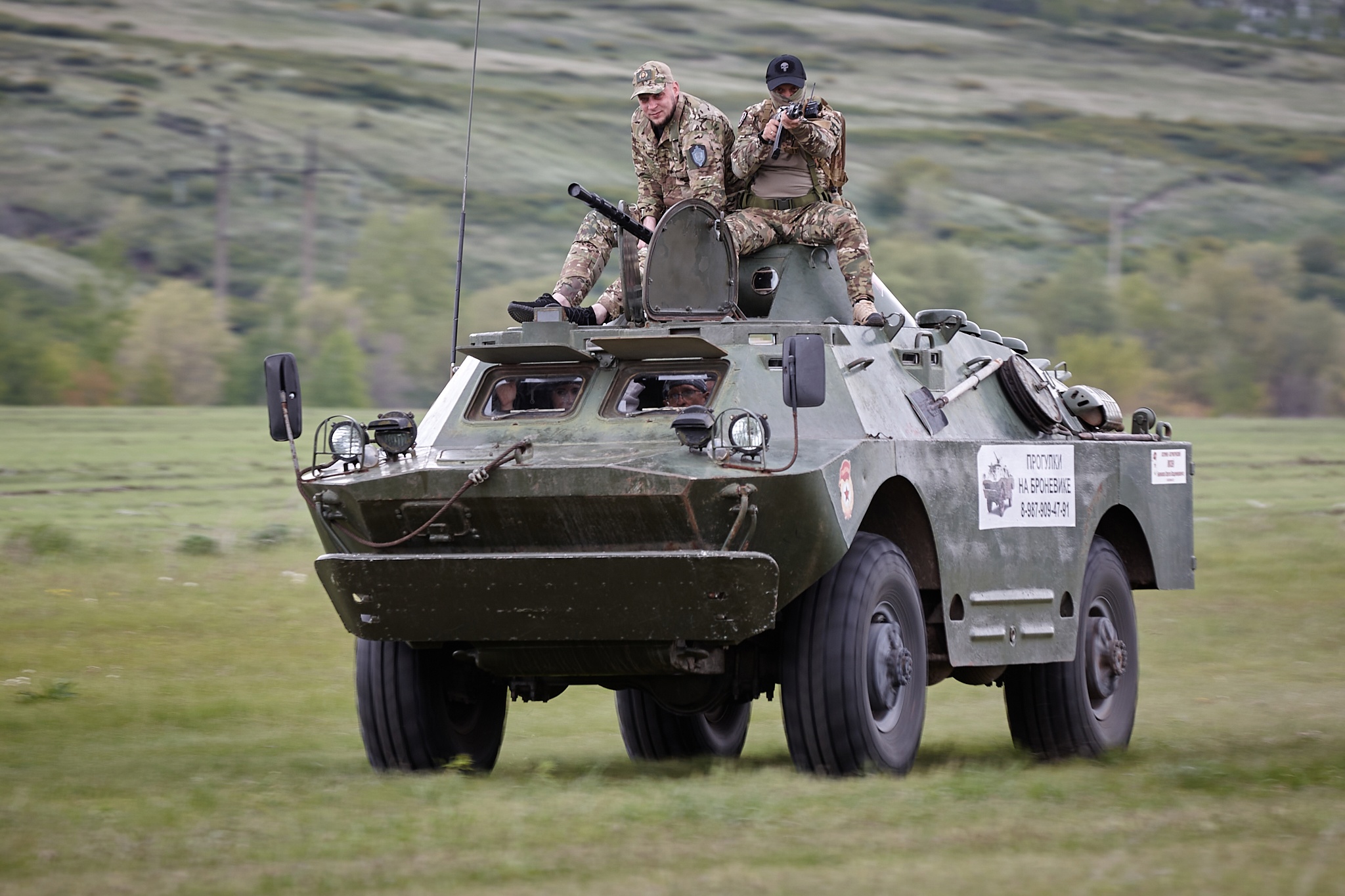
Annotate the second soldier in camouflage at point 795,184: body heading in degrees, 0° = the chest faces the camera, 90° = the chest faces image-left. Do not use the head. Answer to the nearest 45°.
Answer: approximately 0°

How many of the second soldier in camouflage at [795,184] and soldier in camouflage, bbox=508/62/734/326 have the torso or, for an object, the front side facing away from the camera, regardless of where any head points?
0

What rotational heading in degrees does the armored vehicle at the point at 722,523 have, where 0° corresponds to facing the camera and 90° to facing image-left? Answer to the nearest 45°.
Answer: approximately 45°
